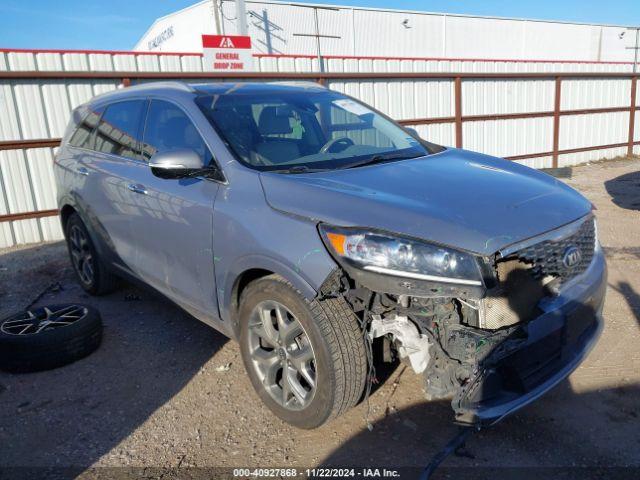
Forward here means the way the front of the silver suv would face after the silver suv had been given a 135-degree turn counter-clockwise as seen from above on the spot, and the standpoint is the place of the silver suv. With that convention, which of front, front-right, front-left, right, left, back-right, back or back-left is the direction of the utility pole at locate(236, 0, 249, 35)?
front

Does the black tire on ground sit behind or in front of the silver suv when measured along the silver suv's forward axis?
behind

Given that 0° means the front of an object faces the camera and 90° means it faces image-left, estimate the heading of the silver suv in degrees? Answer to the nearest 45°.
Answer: approximately 315°

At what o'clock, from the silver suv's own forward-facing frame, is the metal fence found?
The metal fence is roughly at 8 o'clock from the silver suv.
